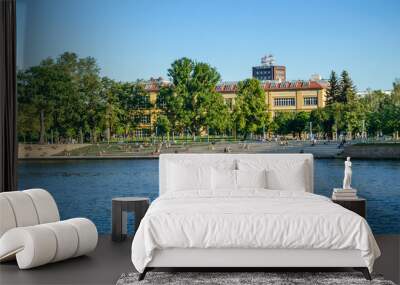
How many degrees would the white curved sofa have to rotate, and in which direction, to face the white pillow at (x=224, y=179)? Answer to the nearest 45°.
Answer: approximately 45° to its left

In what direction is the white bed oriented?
toward the camera

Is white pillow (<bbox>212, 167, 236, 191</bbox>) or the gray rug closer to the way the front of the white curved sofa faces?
the gray rug

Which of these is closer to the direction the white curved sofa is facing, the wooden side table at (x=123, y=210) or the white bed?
the white bed

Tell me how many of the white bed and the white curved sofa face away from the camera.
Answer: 0

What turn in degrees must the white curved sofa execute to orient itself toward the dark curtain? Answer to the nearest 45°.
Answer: approximately 135° to its left

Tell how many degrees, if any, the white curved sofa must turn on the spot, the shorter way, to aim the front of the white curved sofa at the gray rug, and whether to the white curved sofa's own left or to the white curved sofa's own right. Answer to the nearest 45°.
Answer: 0° — it already faces it

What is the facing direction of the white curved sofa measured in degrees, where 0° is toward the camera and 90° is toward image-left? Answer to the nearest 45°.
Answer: approximately 315°
